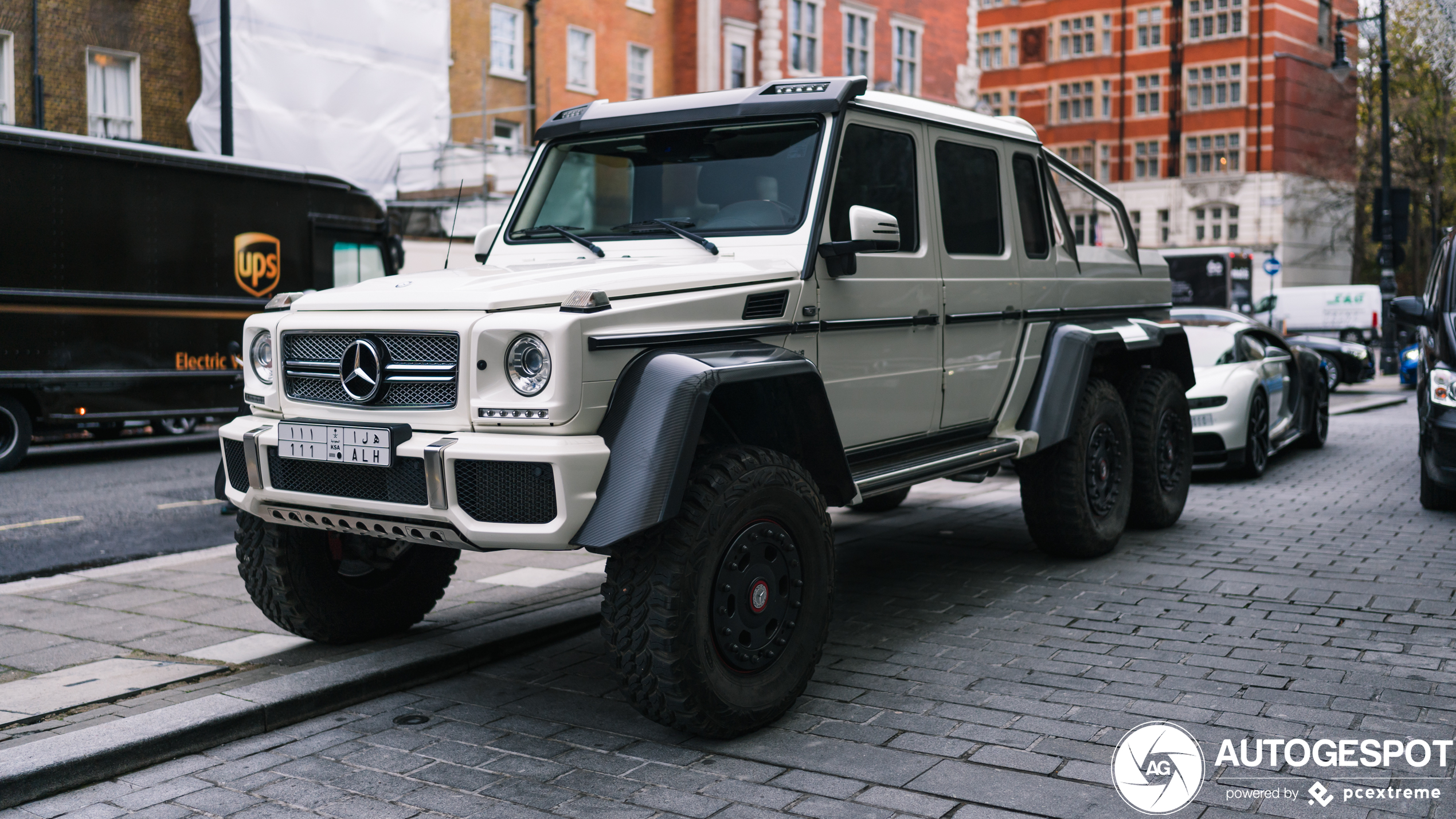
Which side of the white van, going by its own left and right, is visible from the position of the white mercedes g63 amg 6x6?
left

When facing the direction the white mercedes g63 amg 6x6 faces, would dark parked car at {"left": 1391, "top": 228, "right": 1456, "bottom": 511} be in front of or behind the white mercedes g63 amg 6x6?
behind

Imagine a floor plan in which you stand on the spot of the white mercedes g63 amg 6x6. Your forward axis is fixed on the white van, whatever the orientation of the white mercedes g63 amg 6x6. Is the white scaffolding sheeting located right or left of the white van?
left

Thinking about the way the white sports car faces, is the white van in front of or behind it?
behind

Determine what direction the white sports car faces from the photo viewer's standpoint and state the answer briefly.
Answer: facing the viewer and to the left of the viewer

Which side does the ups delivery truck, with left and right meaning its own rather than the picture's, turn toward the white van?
front

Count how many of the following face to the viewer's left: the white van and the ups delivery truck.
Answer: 1

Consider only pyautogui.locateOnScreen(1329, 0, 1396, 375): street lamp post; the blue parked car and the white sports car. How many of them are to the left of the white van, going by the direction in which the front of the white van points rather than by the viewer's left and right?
3

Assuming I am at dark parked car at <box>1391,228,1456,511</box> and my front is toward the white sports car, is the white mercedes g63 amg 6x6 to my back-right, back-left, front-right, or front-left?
back-left

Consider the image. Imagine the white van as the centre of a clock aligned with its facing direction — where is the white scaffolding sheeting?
The white scaffolding sheeting is roughly at 10 o'clock from the white van.

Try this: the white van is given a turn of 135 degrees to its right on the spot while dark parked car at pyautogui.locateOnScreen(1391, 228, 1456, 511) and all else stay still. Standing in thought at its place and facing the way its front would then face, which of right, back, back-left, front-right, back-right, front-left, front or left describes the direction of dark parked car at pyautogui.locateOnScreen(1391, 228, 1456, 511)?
back-right

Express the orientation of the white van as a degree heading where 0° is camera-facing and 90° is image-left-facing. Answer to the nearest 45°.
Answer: approximately 90°

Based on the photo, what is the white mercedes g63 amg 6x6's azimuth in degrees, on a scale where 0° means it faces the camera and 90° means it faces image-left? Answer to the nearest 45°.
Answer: approximately 45°

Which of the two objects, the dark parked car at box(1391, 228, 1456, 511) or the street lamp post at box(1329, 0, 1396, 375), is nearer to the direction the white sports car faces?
the dark parked car
